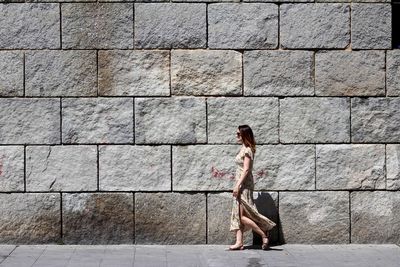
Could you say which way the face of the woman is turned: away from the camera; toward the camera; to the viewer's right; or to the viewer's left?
to the viewer's left

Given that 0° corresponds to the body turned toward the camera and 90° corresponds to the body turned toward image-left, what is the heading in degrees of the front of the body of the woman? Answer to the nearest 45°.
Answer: approximately 90°
